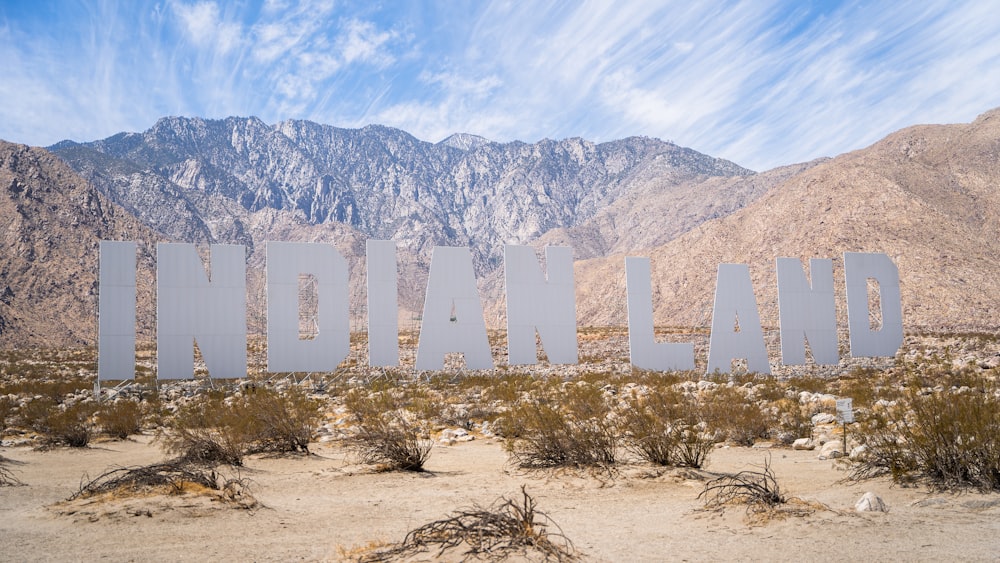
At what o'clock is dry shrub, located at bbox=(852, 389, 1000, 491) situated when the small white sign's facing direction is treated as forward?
The dry shrub is roughly at 11 o'clock from the small white sign.

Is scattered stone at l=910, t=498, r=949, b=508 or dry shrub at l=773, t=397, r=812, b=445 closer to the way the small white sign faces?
the scattered stone

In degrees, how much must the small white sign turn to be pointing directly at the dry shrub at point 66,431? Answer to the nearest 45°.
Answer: approximately 90° to its right

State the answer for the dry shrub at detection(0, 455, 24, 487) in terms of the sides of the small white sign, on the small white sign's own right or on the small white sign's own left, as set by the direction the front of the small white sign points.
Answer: on the small white sign's own right

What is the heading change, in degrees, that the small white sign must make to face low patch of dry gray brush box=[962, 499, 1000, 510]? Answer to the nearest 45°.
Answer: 0° — it already faces it

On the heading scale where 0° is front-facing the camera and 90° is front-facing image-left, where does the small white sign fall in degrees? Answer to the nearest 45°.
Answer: approximately 0°

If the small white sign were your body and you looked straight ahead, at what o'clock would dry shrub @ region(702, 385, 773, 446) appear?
The dry shrub is roughly at 5 o'clock from the small white sign.

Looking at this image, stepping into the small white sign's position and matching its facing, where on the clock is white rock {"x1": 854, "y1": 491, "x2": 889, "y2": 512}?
The white rock is roughly at 12 o'clock from the small white sign.

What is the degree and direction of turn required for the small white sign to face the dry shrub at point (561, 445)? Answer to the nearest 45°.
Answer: approximately 45° to its right

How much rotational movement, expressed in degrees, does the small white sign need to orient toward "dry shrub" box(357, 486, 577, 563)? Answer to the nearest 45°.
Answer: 0° — it already faces it

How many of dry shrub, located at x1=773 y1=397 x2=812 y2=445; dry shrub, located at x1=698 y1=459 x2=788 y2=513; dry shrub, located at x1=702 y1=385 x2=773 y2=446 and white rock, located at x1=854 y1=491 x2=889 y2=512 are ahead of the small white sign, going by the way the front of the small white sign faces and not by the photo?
2

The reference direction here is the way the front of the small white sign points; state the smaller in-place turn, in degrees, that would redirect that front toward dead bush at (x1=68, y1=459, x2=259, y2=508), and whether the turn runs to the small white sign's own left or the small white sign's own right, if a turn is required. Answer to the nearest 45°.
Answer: approximately 45° to the small white sign's own right

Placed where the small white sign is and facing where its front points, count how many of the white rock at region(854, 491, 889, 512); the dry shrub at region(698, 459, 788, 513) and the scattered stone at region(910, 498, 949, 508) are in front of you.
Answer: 3
